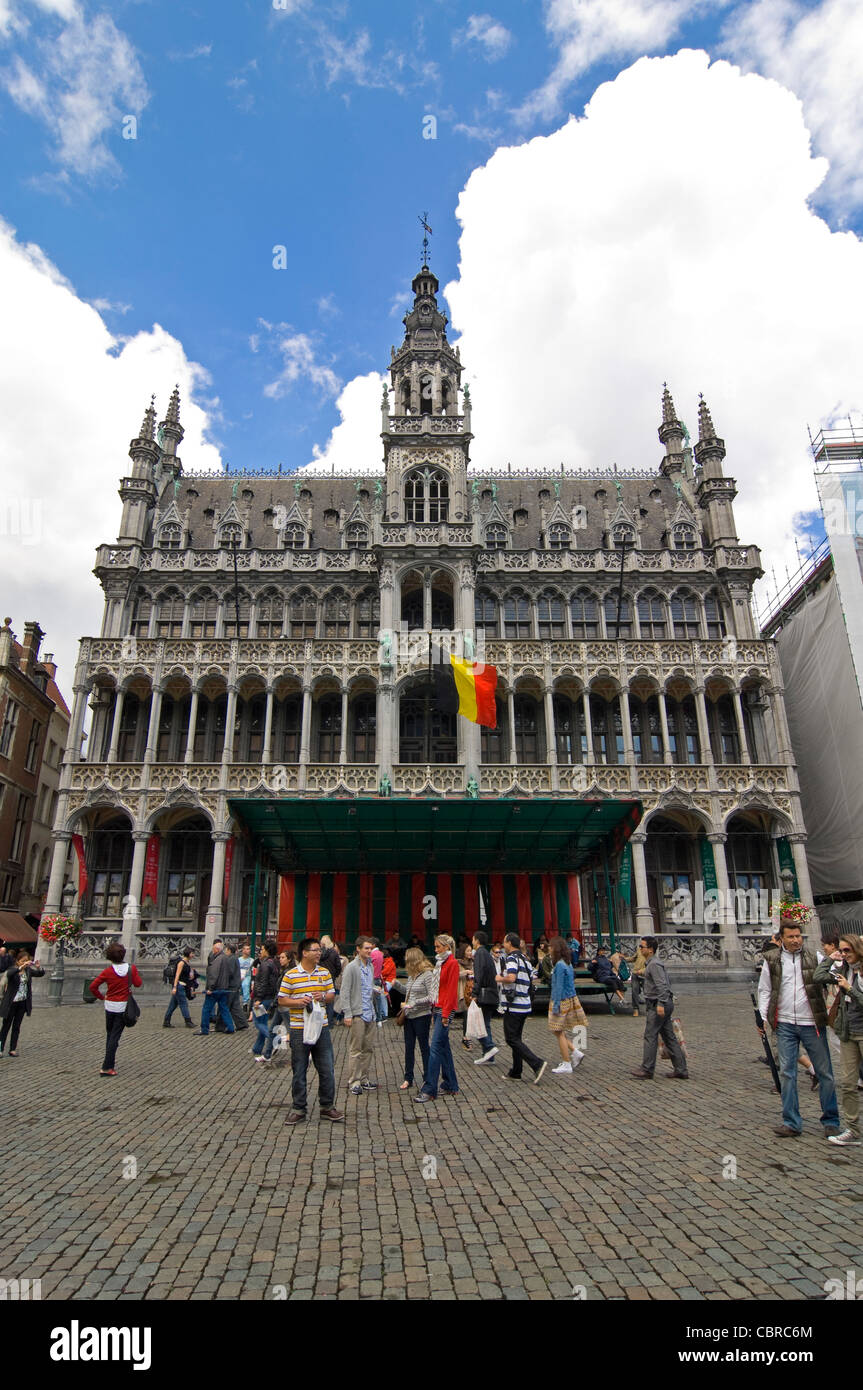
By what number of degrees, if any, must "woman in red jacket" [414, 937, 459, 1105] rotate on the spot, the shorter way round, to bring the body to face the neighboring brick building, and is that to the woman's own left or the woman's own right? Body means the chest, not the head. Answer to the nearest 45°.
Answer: approximately 45° to the woman's own right

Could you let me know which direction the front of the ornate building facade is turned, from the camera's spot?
facing the viewer

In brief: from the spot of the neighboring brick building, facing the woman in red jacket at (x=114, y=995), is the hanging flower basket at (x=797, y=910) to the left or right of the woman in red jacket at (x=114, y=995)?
left

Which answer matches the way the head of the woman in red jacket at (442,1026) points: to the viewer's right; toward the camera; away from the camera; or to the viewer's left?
to the viewer's left

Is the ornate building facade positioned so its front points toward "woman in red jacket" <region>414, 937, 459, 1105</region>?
yes

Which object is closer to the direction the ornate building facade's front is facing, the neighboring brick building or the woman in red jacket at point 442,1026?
the woman in red jacket

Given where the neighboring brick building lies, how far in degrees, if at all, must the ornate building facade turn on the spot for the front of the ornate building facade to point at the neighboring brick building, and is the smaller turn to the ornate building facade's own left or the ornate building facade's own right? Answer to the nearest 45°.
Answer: approximately 90° to the ornate building facade's own right

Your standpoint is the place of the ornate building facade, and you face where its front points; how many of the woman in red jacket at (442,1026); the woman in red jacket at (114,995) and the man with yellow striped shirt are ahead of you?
3

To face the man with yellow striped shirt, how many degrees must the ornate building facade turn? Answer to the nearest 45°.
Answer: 0° — it already faces them
